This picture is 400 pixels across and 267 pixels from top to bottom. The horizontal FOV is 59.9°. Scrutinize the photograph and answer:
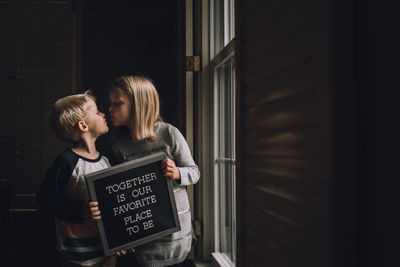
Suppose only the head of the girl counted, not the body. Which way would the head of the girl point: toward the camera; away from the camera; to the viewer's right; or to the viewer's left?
to the viewer's left

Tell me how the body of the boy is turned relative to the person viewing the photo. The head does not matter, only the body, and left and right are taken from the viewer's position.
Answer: facing the viewer and to the right of the viewer

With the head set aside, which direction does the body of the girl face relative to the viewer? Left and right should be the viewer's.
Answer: facing the viewer and to the left of the viewer

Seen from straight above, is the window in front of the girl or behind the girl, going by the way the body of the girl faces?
behind

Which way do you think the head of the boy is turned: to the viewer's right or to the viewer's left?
to the viewer's right

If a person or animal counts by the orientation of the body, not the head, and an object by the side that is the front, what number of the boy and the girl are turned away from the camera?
0

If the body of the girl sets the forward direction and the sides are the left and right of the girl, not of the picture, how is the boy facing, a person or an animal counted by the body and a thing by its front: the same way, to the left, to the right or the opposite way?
to the left
